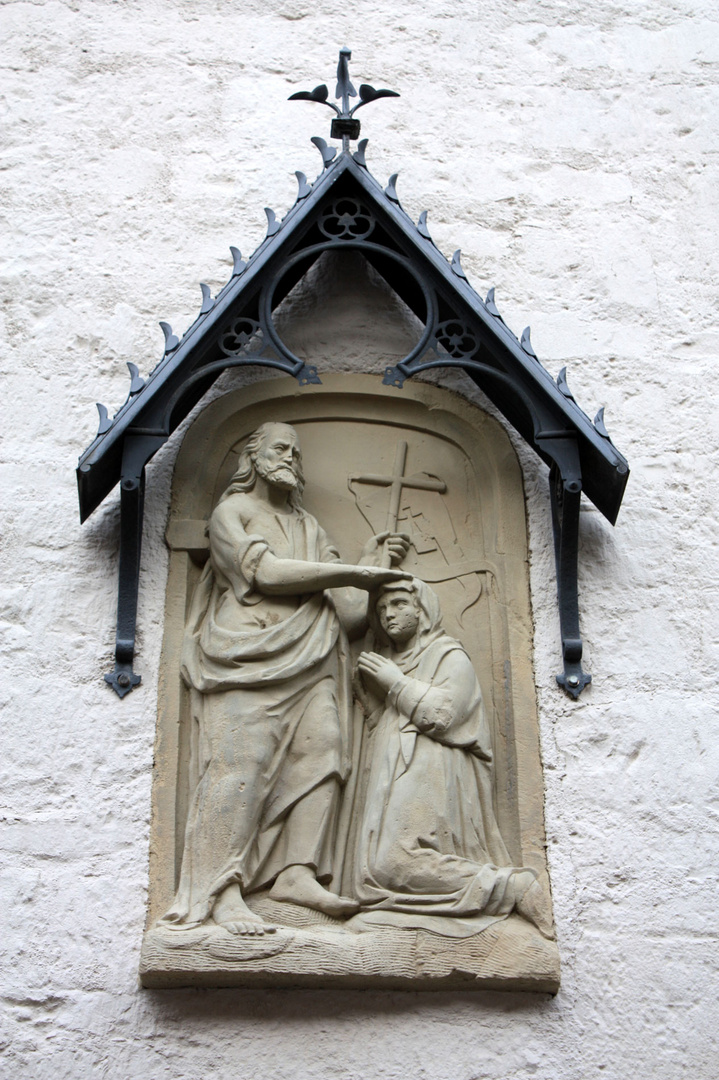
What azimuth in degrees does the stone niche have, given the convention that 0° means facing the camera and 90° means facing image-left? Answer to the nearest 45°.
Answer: approximately 0°
